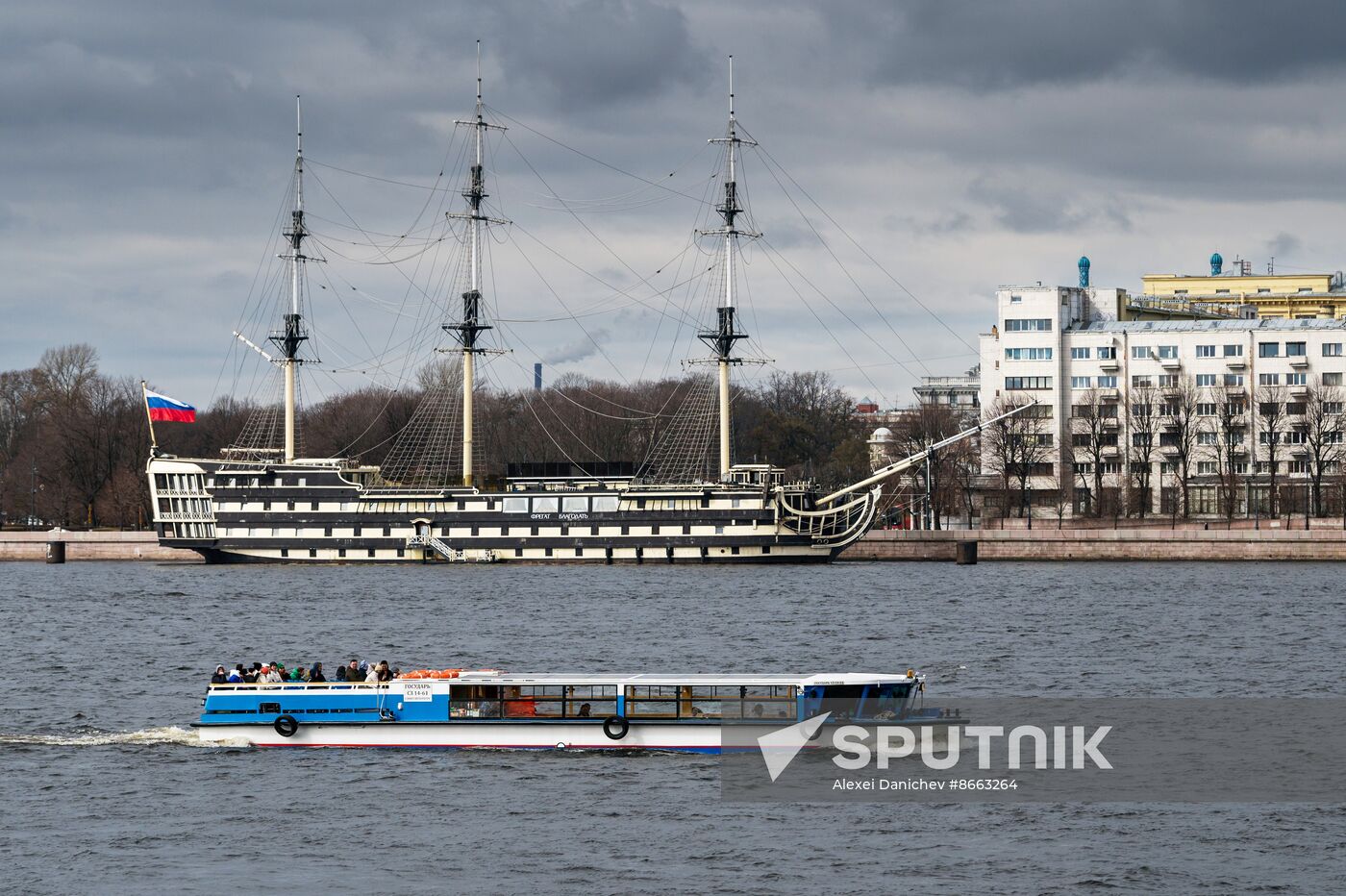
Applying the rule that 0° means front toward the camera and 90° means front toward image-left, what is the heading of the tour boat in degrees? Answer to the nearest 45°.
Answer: approximately 270°
